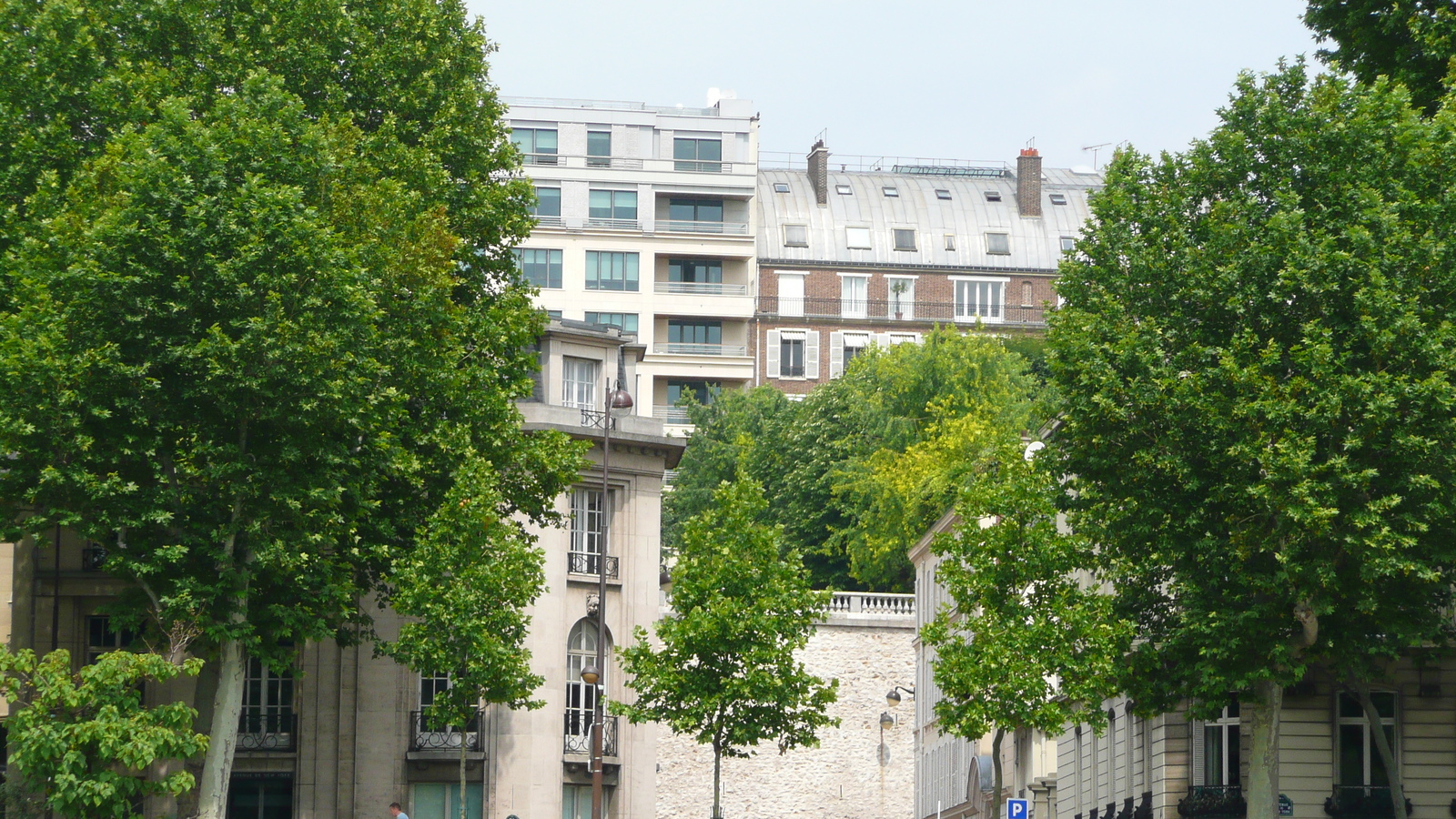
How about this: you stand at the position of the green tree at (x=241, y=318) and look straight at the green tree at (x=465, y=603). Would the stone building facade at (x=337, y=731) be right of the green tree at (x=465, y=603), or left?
left

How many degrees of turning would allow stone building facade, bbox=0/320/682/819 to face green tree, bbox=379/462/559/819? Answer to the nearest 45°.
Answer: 0° — it already faces it

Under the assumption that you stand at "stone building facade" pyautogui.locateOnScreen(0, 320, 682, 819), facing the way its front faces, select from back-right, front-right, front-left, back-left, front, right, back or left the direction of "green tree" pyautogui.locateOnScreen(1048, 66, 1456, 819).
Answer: front-left

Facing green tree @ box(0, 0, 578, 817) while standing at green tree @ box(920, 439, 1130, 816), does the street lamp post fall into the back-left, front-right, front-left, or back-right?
front-right

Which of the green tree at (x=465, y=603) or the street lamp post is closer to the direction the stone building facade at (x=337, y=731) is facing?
the green tree

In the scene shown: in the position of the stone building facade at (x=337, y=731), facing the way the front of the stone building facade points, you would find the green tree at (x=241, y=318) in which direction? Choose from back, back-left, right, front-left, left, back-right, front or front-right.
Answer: front

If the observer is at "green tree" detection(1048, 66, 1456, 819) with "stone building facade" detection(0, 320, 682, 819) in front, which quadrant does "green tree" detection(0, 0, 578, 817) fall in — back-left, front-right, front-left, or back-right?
front-left

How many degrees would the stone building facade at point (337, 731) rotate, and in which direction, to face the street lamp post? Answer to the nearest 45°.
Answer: approximately 45° to its left

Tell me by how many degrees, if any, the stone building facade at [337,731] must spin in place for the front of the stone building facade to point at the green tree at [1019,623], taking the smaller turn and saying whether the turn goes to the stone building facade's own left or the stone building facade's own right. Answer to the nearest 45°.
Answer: approximately 45° to the stone building facade's own left

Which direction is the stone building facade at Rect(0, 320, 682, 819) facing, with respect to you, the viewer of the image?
facing the viewer
